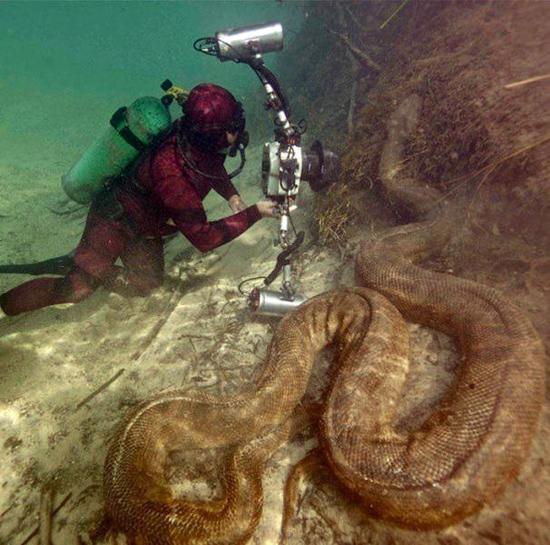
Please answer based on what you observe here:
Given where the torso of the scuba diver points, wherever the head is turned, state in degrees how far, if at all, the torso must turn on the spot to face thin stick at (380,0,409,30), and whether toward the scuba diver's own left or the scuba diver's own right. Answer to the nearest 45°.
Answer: approximately 45° to the scuba diver's own left

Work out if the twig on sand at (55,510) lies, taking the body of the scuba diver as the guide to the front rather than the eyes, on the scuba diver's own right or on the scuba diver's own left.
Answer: on the scuba diver's own right

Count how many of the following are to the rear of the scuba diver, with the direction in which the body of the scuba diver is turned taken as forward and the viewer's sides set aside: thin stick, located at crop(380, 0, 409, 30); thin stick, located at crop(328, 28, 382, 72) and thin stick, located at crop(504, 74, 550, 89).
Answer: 0

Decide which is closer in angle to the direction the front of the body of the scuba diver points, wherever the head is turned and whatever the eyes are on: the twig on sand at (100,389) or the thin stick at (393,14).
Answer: the thin stick

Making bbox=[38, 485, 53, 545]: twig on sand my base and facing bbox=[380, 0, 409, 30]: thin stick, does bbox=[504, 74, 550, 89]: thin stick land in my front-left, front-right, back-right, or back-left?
front-right

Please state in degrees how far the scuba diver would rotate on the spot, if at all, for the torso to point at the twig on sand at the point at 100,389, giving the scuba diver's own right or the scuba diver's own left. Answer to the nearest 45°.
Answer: approximately 135° to the scuba diver's own right

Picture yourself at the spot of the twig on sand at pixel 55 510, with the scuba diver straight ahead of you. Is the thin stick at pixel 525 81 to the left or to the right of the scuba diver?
right

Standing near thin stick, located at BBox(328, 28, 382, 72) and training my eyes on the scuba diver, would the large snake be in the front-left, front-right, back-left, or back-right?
front-left

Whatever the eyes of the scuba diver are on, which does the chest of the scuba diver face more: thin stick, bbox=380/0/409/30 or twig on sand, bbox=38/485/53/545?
the thin stick

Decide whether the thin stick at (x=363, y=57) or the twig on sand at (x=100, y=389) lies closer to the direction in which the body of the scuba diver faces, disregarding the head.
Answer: the thin stick

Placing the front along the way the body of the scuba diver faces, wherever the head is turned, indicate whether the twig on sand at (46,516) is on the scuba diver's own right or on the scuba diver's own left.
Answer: on the scuba diver's own right

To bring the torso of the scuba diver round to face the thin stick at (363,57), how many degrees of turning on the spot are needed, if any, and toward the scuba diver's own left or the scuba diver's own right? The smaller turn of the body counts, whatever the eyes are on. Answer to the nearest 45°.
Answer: approximately 45° to the scuba diver's own left

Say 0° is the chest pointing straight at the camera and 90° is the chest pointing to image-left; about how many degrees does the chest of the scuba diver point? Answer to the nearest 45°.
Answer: approximately 270°

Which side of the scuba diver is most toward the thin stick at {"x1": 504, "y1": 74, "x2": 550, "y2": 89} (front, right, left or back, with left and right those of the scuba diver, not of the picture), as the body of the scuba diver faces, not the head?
front

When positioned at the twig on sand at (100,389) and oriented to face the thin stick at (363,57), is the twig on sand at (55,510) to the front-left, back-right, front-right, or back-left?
back-right
